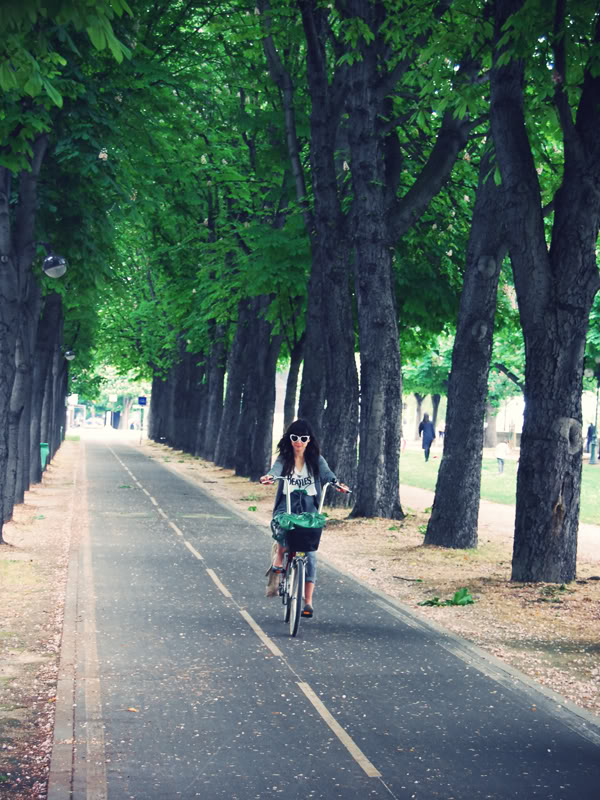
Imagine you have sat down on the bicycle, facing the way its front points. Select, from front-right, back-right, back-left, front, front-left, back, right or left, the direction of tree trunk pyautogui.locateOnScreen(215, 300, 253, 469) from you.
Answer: back

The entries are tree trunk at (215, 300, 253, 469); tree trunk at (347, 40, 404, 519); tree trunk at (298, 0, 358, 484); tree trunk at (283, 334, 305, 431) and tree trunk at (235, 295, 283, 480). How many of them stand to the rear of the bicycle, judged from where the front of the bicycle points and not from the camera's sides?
5

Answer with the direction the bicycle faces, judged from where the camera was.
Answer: facing the viewer

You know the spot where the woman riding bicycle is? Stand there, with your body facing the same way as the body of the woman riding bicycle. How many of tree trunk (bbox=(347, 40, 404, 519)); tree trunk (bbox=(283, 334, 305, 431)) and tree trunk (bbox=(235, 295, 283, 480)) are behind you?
3

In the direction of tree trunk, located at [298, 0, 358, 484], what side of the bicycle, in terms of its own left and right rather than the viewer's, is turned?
back

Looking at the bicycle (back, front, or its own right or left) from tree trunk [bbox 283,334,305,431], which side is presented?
back

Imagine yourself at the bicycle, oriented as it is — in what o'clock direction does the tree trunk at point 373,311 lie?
The tree trunk is roughly at 6 o'clock from the bicycle.

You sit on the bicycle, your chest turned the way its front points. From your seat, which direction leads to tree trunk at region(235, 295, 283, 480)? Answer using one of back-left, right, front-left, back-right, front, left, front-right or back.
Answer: back

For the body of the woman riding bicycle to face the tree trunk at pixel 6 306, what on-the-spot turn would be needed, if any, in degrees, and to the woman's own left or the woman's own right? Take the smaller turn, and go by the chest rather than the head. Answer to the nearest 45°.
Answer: approximately 135° to the woman's own right

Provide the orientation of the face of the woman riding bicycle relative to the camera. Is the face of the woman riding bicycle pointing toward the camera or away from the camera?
toward the camera
